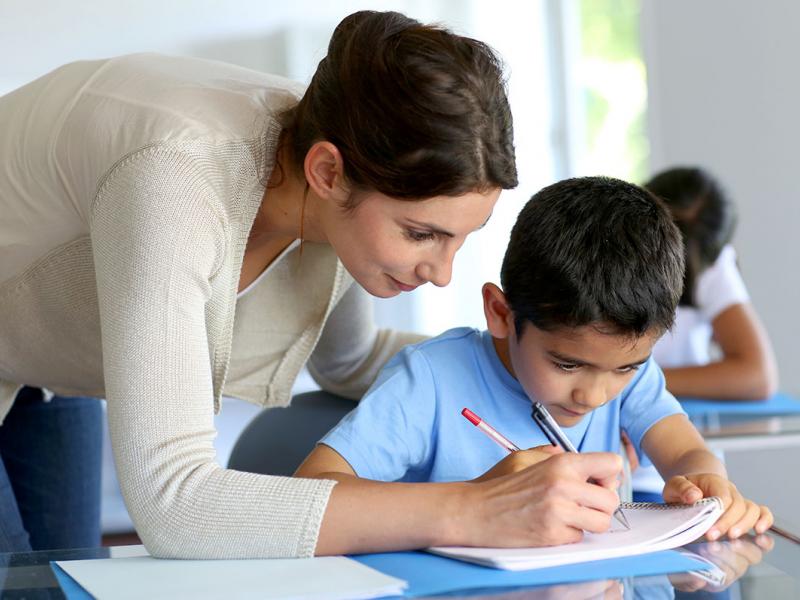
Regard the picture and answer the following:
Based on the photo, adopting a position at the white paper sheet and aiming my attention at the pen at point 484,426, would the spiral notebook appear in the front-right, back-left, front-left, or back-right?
front-right

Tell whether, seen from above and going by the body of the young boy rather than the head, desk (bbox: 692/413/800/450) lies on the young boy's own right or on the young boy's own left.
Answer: on the young boy's own left

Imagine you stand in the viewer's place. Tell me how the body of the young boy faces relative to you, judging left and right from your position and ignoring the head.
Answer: facing the viewer and to the right of the viewer
